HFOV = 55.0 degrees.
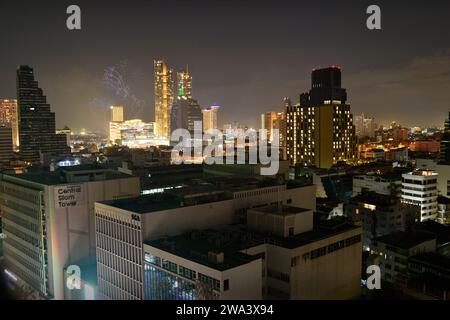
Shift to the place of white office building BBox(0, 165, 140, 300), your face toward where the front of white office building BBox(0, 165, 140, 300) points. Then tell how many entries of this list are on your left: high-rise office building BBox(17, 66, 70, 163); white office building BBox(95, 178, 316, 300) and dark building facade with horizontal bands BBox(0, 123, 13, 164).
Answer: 1

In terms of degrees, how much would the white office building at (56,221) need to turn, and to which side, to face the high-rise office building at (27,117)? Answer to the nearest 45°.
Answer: approximately 135° to its right

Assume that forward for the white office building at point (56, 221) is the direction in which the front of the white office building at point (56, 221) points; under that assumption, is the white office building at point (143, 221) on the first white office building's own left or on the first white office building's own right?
on the first white office building's own left

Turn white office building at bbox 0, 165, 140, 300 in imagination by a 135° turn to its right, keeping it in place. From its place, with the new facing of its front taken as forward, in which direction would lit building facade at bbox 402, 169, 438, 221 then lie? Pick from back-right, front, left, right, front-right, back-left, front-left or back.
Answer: right

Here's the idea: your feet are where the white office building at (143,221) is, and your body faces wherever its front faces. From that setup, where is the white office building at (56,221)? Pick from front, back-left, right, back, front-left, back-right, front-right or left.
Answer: right

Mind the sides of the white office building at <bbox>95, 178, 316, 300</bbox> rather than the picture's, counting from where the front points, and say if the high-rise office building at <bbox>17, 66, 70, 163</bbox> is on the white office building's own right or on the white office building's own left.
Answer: on the white office building's own right

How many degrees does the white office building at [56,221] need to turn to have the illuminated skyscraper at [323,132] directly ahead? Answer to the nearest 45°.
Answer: approximately 180°

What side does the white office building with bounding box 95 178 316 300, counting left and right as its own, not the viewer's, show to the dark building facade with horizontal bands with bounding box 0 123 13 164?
right

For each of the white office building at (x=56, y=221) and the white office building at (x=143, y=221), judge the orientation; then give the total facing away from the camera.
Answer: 0

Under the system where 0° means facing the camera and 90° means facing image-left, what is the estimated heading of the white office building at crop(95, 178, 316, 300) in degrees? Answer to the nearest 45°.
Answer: approximately 45°

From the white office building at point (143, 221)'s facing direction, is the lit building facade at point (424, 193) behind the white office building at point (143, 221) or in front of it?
behind

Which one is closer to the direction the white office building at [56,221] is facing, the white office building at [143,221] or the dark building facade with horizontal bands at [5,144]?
the white office building

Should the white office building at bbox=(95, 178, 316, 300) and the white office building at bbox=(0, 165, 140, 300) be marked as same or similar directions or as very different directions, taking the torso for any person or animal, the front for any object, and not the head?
same or similar directions

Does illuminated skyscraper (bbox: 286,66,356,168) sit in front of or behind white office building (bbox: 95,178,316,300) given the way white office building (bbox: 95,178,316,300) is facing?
behind

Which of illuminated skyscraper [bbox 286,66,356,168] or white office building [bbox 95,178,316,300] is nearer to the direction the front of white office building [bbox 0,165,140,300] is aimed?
the white office building

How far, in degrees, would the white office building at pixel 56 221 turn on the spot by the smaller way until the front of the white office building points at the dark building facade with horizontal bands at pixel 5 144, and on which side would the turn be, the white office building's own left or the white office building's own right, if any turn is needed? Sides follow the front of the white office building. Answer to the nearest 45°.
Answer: approximately 135° to the white office building's own right

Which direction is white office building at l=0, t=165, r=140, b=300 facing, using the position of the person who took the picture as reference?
facing the viewer and to the left of the viewer
